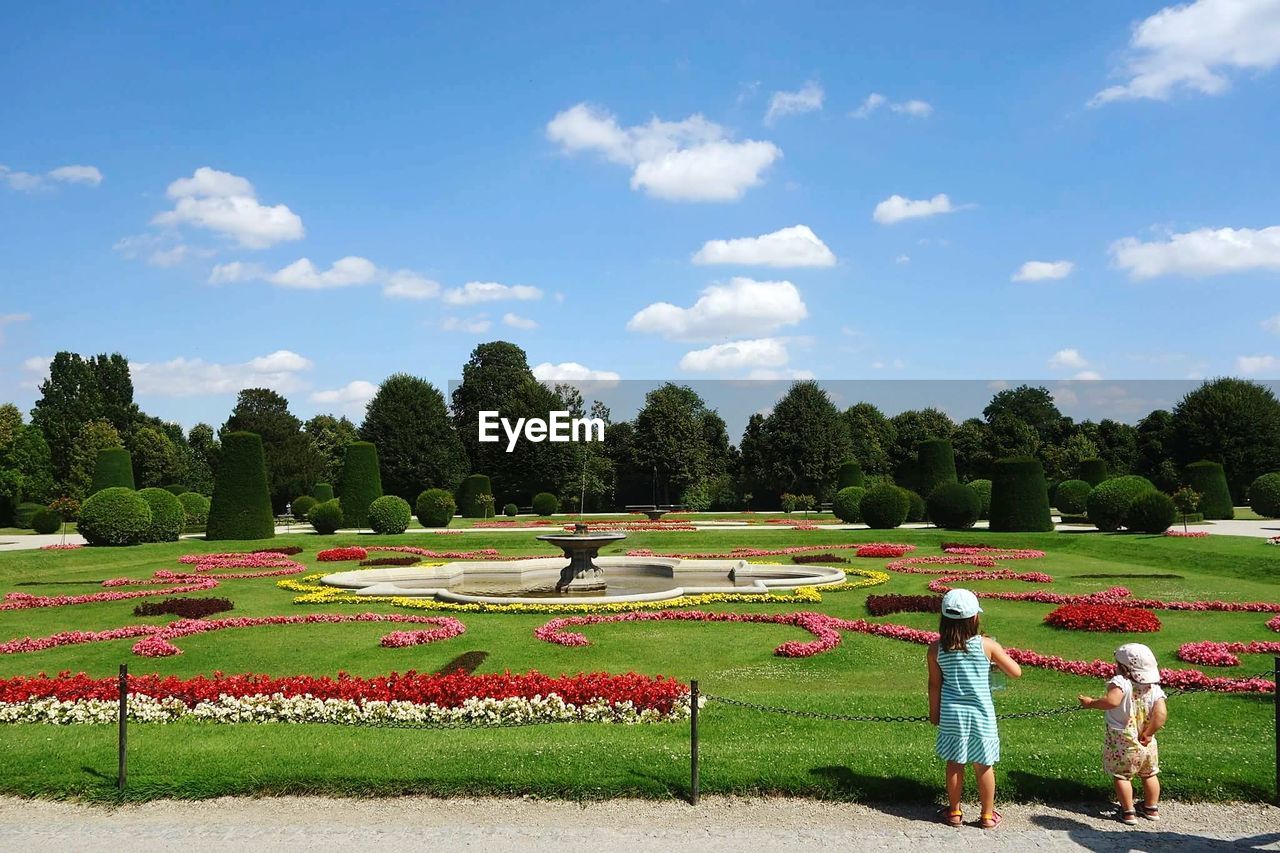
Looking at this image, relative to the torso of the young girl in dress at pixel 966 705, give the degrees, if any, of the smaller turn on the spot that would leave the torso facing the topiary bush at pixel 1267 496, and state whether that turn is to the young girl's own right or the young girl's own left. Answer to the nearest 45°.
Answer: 0° — they already face it

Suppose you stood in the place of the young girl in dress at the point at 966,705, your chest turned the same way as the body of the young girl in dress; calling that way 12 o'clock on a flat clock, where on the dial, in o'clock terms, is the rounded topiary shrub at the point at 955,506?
The rounded topiary shrub is roughly at 12 o'clock from the young girl in dress.

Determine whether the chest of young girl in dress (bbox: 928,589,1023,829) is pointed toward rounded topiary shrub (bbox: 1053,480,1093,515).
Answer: yes

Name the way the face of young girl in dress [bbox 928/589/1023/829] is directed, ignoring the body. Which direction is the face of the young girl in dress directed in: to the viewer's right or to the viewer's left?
to the viewer's right

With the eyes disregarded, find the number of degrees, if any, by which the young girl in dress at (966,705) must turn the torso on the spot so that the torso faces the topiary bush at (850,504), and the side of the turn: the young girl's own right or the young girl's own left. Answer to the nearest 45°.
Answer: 0° — they already face it

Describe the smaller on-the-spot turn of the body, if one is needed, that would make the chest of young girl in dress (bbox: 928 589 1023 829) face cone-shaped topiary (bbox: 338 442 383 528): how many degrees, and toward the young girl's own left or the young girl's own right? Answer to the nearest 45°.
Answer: approximately 45° to the young girl's own left

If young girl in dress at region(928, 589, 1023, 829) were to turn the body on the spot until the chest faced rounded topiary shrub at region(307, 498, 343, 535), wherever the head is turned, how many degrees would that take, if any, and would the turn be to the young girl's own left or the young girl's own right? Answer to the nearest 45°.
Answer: approximately 45° to the young girl's own left

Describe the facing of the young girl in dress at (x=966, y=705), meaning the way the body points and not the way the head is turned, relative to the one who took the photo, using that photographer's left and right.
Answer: facing away from the viewer
